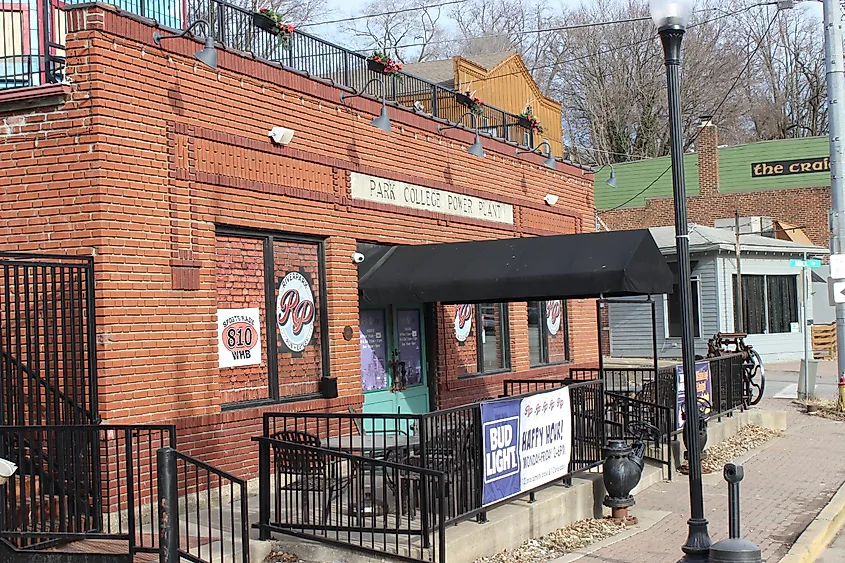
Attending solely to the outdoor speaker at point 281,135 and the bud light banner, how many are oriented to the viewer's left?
0

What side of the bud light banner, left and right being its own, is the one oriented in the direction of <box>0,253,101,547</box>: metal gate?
right

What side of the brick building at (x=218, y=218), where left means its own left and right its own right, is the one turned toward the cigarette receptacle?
front

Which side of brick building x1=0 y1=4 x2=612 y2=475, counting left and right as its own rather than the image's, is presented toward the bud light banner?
front

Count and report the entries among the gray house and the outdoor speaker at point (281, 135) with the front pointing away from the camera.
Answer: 0

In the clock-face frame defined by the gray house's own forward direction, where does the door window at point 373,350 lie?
The door window is roughly at 2 o'clock from the gray house.

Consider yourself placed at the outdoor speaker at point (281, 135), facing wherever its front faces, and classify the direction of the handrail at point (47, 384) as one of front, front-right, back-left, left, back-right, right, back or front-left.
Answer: right

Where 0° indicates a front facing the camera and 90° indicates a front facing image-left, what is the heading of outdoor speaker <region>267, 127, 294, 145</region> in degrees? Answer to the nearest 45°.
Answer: approximately 315°

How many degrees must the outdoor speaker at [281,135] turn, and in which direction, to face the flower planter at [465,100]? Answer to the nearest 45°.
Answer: approximately 90° to its left
